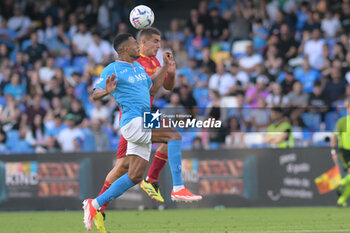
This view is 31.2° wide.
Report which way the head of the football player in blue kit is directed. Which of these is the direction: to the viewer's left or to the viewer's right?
to the viewer's right

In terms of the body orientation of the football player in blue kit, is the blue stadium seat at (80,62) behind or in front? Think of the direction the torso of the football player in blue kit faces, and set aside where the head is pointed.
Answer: behind

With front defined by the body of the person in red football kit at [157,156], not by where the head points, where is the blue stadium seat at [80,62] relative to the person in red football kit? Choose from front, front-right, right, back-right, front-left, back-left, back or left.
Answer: back-left

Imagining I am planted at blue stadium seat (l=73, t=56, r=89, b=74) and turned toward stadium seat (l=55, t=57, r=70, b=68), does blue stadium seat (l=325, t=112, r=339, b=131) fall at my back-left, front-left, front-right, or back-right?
back-left

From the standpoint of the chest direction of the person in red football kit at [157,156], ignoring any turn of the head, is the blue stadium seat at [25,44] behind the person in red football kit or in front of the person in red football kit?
behind

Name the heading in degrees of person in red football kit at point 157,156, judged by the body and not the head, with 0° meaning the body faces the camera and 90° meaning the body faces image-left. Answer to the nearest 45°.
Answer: approximately 315°

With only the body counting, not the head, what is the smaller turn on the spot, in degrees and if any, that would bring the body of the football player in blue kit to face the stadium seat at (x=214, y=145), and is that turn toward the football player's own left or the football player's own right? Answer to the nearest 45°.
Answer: approximately 135° to the football player's own left
